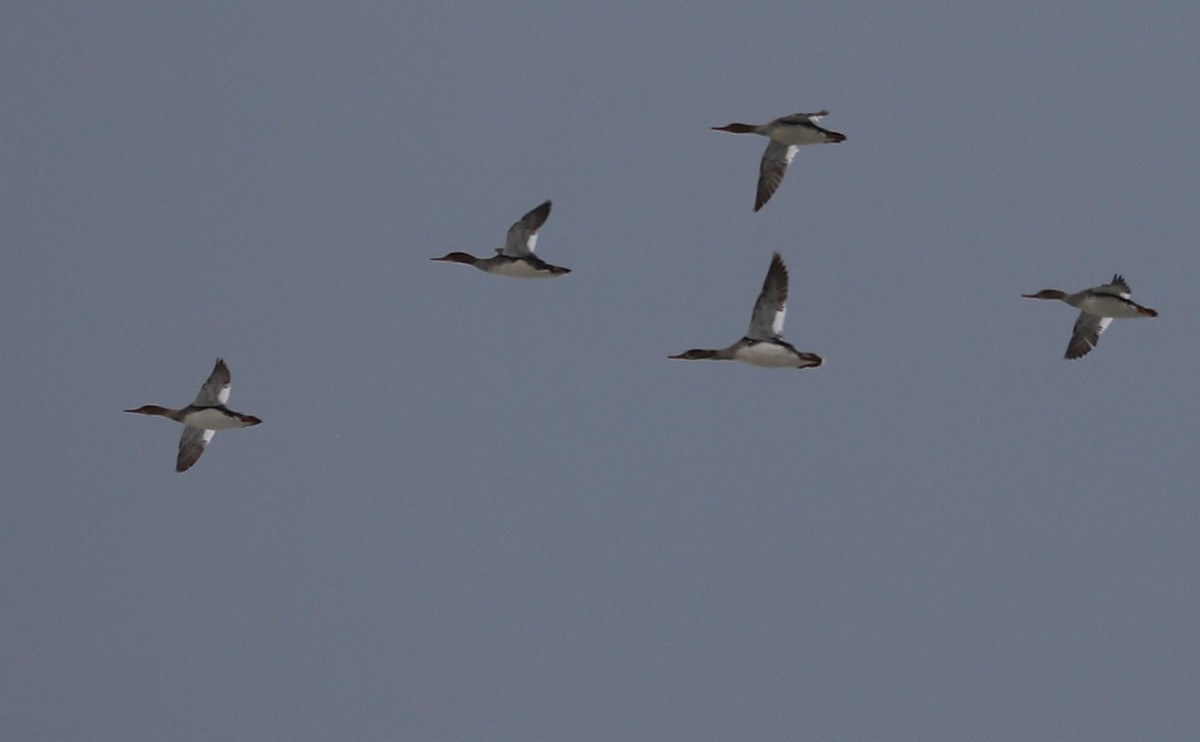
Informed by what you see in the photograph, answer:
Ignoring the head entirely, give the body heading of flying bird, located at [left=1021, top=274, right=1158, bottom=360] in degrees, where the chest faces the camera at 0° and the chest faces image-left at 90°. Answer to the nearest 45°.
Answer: approximately 90°

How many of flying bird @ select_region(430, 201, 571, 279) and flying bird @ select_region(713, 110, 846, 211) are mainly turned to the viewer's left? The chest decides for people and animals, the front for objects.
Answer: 2

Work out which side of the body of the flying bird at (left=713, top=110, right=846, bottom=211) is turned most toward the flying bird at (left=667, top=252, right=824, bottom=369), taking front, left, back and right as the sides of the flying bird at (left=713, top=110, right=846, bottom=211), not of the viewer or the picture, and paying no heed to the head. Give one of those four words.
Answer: left

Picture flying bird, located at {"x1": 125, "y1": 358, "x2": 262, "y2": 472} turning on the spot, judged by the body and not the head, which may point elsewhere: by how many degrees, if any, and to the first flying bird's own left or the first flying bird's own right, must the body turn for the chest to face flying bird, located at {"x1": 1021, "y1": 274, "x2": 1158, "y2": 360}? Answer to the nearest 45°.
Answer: approximately 180°

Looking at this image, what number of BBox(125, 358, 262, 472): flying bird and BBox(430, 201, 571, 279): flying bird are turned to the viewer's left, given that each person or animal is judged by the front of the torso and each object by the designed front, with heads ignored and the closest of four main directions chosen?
2

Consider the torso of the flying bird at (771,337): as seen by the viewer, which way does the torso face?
to the viewer's left

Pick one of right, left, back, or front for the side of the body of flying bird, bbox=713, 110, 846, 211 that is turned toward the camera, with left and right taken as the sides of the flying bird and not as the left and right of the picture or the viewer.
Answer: left

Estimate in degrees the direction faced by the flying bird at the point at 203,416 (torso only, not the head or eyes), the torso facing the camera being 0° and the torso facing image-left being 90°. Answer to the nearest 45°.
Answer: approximately 90°

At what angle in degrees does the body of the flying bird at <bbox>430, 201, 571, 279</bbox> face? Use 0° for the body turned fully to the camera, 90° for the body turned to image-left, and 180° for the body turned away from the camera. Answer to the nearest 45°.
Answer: approximately 90°

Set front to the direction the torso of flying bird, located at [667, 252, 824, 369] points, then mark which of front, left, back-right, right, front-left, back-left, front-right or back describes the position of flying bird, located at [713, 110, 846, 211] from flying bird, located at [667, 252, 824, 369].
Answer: right
